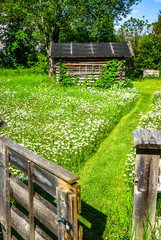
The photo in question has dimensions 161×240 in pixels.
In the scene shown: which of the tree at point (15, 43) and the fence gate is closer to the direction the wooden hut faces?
the fence gate

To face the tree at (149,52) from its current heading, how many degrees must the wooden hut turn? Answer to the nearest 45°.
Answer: approximately 135° to its left

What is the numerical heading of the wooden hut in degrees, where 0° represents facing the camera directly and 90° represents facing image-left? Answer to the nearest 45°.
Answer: approximately 0°

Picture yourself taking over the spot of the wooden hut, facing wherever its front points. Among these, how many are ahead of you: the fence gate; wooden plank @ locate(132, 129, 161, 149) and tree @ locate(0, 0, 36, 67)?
2

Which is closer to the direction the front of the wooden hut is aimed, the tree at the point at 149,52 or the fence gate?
the fence gate

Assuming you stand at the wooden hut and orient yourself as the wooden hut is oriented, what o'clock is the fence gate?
The fence gate is roughly at 12 o'clock from the wooden hut.

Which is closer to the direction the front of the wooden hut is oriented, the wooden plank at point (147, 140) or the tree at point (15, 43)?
the wooden plank

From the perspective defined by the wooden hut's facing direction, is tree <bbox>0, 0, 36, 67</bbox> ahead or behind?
behind

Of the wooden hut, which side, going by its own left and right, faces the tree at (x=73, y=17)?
back

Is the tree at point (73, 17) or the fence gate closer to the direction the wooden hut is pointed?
the fence gate
